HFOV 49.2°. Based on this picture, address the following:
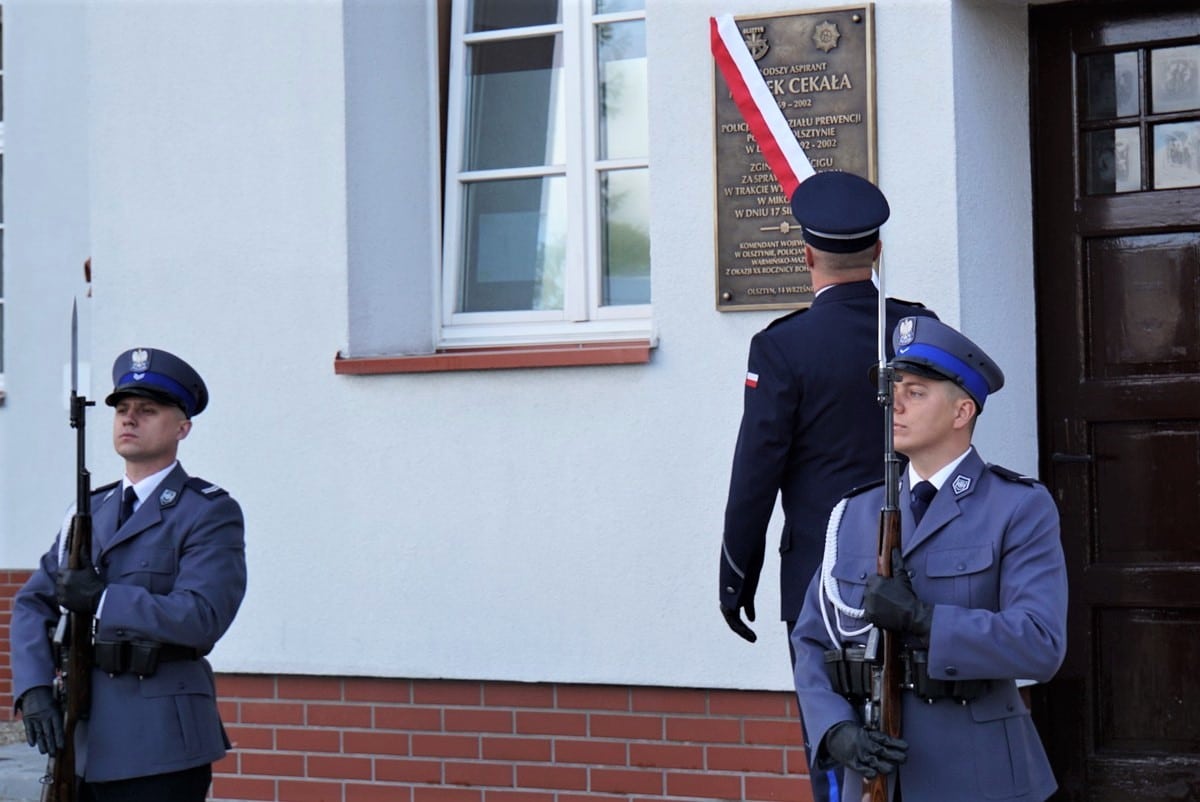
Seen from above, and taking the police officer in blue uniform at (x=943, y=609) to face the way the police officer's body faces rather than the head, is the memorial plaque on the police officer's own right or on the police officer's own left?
on the police officer's own right

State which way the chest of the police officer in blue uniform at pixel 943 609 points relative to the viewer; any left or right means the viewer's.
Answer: facing the viewer and to the left of the viewer

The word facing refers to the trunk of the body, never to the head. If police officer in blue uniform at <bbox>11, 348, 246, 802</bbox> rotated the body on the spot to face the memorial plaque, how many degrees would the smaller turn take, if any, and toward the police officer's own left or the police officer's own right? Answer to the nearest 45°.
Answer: approximately 135° to the police officer's own left

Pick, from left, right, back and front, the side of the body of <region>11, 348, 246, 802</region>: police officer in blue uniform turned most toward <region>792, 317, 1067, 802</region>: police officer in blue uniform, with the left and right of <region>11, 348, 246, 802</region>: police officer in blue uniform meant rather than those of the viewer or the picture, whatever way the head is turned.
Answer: left

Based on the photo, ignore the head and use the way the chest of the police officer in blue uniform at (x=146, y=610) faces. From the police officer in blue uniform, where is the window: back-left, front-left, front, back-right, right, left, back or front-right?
back

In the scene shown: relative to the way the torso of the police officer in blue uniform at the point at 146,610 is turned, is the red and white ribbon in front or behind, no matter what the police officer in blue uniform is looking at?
behind

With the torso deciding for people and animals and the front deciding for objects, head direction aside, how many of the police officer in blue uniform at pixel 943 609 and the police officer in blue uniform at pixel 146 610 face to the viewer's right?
0

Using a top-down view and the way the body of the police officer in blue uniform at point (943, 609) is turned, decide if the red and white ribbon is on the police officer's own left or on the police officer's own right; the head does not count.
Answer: on the police officer's own right

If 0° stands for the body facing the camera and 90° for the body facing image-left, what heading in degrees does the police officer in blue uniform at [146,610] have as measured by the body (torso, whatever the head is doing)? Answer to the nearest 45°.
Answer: approximately 45°

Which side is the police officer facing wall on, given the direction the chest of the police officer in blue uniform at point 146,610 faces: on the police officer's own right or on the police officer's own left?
on the police officer's own left
